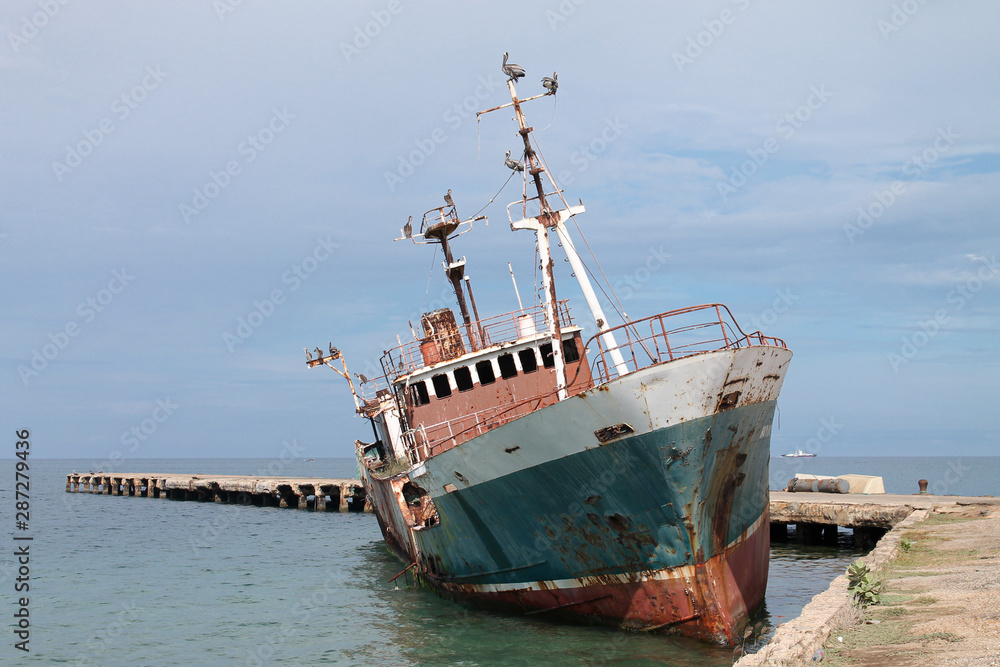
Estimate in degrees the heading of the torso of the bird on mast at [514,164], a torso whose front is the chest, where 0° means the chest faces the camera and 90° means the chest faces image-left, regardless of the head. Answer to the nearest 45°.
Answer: approximately 90°
